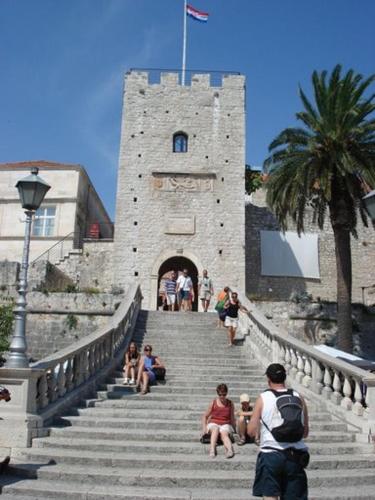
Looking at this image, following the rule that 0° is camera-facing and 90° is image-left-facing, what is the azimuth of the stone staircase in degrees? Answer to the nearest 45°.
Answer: approximately 0°

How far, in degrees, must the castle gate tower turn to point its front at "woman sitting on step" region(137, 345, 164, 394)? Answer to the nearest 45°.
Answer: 0° — it already faces them

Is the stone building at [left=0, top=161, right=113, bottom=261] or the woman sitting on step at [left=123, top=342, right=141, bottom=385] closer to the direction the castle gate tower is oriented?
the woman sitting on step

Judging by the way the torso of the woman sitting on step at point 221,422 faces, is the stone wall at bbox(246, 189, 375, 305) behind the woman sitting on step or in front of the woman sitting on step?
behind

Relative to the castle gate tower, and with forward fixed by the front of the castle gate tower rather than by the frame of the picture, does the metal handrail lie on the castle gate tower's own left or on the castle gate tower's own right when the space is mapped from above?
on the castle gate tower's own right

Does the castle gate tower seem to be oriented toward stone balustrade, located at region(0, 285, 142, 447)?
yes

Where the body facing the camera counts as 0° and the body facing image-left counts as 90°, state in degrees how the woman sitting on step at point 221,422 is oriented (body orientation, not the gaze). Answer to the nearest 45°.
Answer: approximately 0°

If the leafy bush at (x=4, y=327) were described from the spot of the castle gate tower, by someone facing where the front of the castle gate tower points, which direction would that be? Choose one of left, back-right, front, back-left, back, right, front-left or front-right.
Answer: front-right

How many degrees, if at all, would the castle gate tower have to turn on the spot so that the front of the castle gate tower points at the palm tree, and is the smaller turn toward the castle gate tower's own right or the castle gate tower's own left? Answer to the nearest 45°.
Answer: approximately 45° to the castle gate tower's own left

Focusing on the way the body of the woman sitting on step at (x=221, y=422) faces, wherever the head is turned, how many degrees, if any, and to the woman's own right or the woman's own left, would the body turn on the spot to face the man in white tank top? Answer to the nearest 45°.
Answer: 0° — they already face them

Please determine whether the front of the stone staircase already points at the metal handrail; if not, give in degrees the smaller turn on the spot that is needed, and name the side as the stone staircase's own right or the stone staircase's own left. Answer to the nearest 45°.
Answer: approximately 180°
